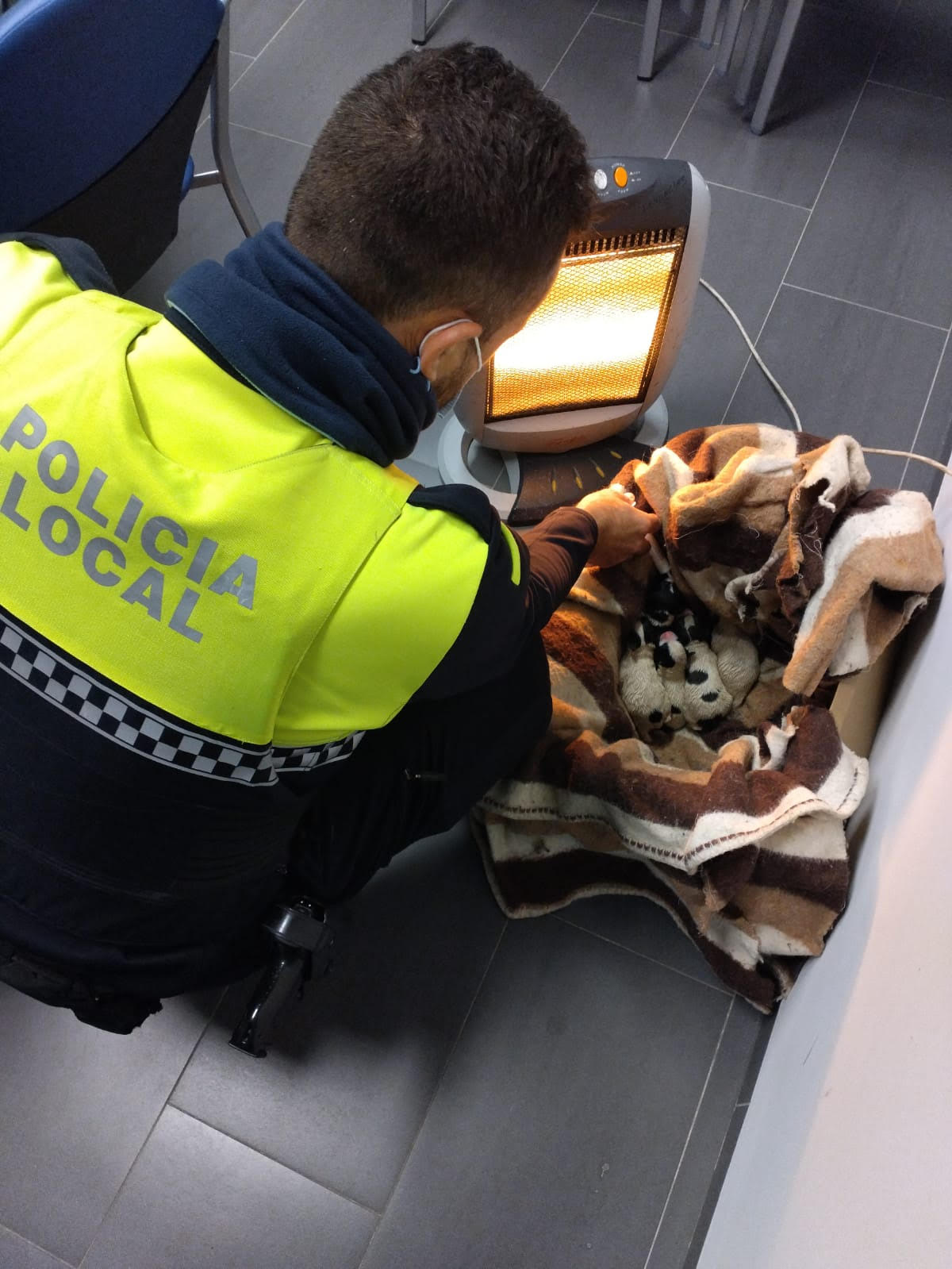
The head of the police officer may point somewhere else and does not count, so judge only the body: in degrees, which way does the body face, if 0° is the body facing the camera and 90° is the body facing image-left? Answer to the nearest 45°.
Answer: approximately 225°

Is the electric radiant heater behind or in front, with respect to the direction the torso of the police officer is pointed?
in front

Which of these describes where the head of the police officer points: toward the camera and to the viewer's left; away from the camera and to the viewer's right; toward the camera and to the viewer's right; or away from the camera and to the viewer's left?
away from the camera and to the viewer's right

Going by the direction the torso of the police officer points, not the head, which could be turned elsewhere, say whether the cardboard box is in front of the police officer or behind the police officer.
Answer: in front

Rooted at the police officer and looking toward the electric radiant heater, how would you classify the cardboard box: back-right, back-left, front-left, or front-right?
front-right
